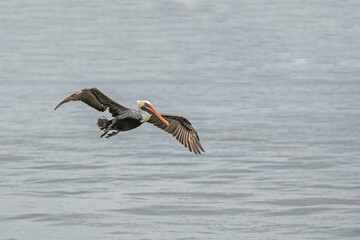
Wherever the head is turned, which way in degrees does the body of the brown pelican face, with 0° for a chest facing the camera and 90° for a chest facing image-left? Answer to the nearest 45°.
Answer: approximately 315°
